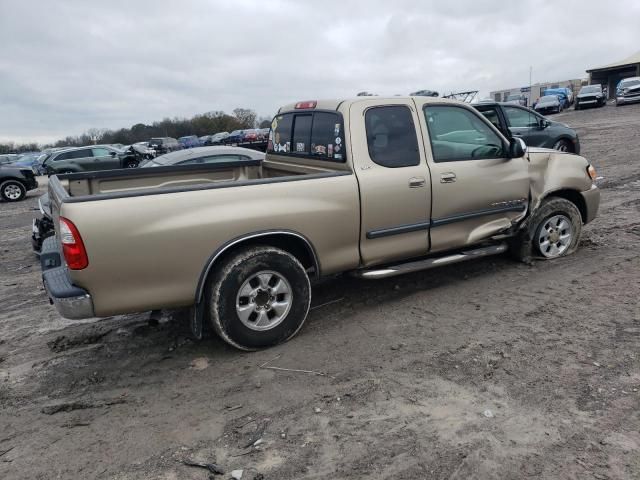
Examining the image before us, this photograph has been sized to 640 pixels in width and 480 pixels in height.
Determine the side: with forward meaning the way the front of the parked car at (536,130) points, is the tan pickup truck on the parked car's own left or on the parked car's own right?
on the parked car's own right

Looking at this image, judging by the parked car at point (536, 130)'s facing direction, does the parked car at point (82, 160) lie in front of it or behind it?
behind

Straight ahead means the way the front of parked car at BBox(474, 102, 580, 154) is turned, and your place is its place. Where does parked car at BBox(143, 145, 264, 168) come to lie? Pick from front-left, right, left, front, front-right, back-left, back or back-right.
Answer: back-right

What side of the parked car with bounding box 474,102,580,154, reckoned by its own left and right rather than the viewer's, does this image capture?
right

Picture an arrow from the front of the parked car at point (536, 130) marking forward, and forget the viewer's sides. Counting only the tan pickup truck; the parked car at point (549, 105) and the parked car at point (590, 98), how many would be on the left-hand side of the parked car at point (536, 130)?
2

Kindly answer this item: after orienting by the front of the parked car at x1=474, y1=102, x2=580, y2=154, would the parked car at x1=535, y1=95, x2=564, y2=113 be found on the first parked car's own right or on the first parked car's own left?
on the first parked car's own left

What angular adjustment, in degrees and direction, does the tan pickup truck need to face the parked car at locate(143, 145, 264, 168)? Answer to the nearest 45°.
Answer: approximately 45° to its left

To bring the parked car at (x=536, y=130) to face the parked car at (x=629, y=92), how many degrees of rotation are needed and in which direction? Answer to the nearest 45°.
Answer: approximately 90° to its left

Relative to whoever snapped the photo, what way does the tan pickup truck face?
facing away from the viewer and to the right of the viewer
